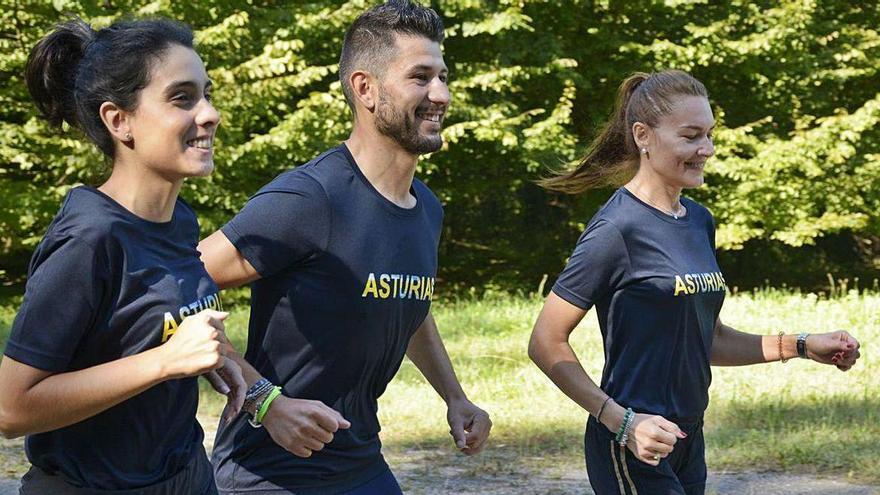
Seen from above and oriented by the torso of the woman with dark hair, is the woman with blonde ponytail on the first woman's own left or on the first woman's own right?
on the first woman's own left

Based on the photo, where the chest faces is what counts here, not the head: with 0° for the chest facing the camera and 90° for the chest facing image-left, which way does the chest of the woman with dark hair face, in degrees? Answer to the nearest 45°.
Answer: approximately 315°

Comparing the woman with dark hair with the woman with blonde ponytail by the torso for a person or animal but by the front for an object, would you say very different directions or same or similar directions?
same or similar directions

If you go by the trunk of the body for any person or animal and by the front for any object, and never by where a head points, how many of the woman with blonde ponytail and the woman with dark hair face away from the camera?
0

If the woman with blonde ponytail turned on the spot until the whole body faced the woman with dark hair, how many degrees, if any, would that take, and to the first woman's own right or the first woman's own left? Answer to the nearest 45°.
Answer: approximately 90° to the first woman's own right
